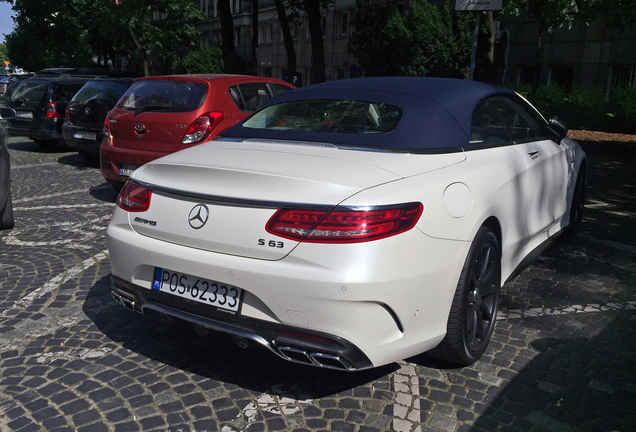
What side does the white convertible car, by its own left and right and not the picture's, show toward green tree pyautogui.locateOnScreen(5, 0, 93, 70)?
left

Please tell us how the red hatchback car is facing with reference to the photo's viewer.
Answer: facing away from the viewer and to the right of the viewer

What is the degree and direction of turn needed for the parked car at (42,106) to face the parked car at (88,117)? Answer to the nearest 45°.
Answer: approximately 135° to its right

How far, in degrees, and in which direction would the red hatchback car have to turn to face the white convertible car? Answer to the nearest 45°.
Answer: approximately 135° to its right

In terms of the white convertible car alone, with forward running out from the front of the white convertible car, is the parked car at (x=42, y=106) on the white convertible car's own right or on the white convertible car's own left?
on the white convertible car's own left

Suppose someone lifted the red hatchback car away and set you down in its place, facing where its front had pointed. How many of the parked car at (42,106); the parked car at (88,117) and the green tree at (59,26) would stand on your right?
0

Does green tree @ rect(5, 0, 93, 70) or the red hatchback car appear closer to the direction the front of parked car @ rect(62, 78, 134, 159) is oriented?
the green tree

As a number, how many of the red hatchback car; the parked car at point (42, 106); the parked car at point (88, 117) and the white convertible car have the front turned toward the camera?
0

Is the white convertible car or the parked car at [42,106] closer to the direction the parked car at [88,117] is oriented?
the parked car

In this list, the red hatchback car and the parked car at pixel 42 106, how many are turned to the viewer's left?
0

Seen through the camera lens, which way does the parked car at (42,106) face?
facing away from the viewer and to the right of the viewer

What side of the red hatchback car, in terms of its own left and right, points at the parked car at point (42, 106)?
left

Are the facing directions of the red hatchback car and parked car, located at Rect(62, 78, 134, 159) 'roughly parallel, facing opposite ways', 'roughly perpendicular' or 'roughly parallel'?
roughly parallel

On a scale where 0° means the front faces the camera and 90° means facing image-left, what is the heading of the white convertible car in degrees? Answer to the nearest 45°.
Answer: approximately 225°

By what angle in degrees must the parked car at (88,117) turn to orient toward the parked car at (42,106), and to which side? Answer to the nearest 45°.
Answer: approximately 45° to its left

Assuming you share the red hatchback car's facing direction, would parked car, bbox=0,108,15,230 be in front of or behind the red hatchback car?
behind

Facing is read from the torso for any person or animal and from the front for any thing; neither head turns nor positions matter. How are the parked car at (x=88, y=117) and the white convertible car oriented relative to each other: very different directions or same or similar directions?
same or similar directions

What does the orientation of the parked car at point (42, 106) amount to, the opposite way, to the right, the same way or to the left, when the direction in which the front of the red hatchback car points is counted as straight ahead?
the same way

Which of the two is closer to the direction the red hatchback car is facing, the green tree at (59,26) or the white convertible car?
the green tree
